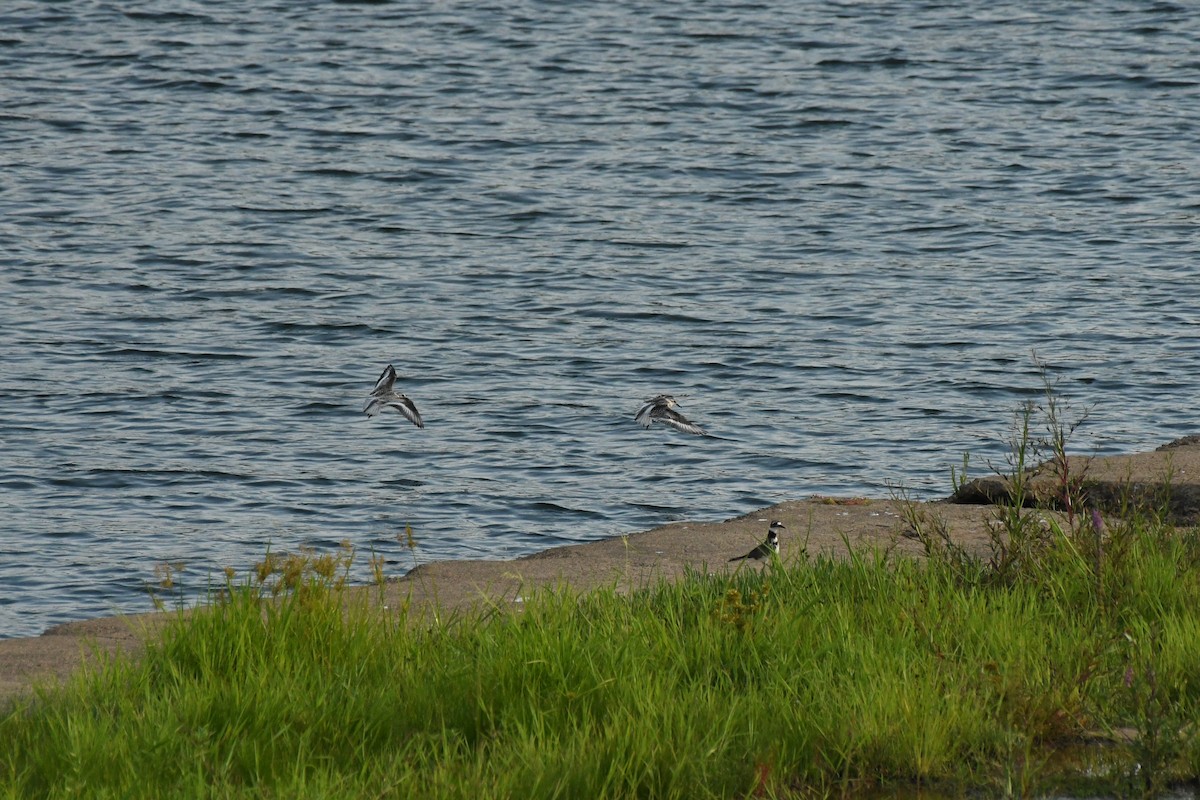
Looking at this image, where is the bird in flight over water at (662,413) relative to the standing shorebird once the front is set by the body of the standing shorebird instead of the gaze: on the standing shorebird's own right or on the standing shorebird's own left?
on the standing shorebird's own left

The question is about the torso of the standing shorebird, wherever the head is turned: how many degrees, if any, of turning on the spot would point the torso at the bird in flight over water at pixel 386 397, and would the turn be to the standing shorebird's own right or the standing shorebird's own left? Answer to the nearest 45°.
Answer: approximately 135° to the standing shorebird's own left

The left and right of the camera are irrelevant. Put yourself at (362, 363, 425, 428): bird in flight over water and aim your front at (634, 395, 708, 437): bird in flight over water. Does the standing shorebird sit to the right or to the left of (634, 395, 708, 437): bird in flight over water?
right

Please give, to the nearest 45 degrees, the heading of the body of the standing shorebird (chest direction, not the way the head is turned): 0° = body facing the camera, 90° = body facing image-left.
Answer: approximately 270°
